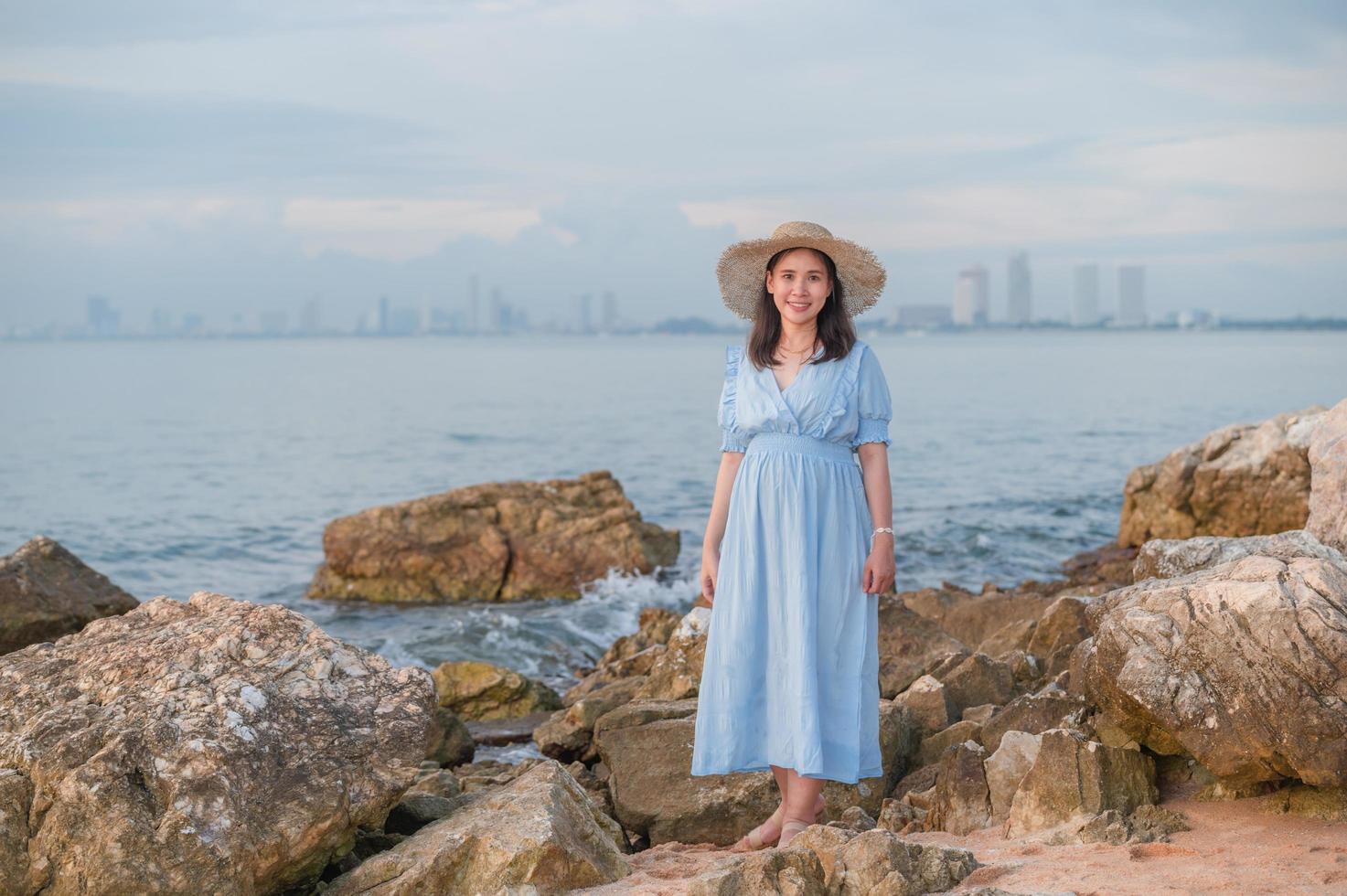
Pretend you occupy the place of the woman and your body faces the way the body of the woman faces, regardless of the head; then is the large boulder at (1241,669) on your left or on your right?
on your left

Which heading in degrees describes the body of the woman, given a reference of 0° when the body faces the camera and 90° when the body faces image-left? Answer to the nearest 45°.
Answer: approximately 45°

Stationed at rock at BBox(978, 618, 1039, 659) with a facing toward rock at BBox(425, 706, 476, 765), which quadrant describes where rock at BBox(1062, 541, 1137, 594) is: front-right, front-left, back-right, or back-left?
back-right

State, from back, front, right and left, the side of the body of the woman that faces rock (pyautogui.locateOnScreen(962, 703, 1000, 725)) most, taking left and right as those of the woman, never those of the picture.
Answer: back

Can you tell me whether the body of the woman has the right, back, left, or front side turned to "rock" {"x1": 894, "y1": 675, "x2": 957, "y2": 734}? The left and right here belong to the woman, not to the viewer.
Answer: back

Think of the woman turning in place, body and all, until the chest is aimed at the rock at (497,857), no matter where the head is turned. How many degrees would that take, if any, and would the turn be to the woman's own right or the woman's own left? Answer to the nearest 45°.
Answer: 0° — they already face it

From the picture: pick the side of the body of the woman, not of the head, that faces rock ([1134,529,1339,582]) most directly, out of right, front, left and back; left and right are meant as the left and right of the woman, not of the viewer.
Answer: back

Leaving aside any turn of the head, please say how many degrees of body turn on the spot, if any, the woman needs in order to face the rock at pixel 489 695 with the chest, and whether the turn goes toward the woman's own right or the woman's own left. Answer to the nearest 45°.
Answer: approximately 90° to the woman's own right
